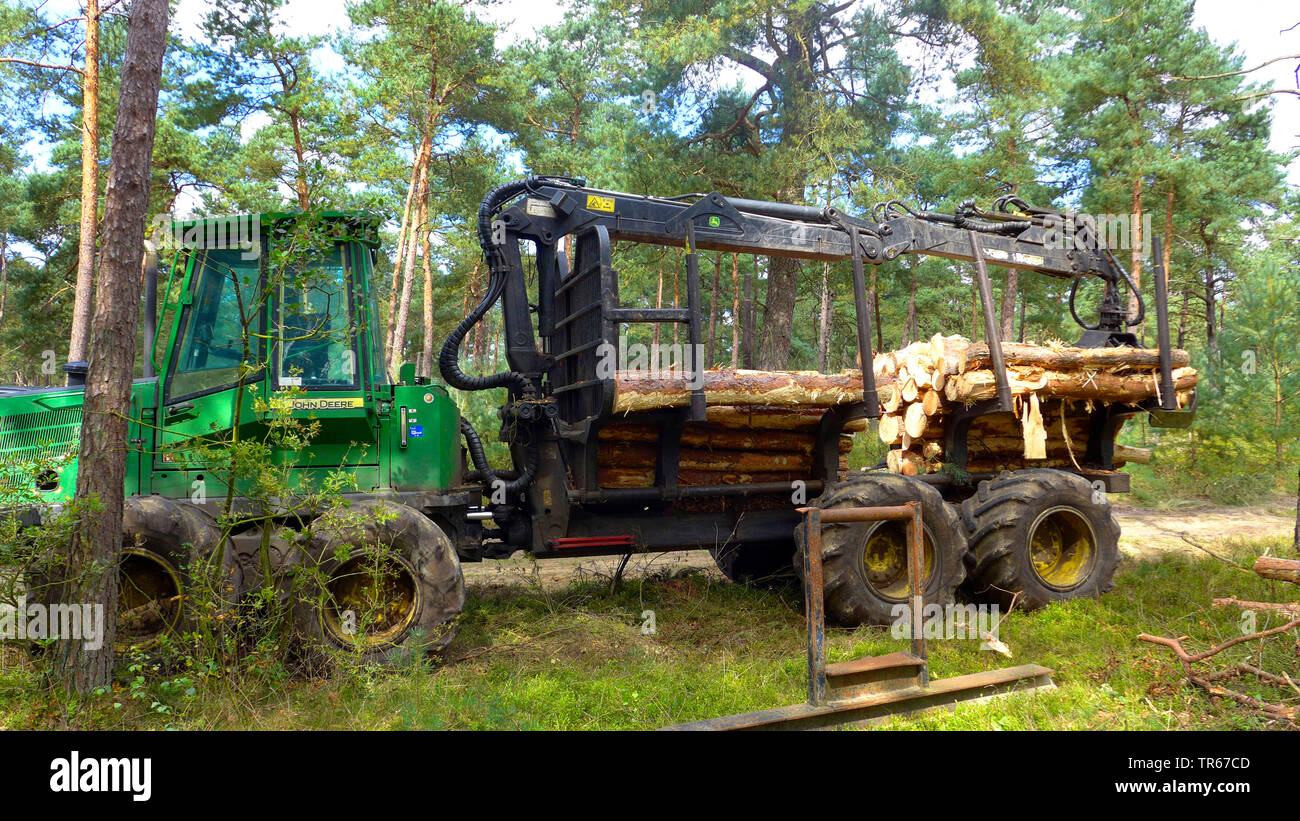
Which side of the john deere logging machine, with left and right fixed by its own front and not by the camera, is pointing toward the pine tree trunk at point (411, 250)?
right

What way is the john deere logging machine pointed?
to the viewer's left

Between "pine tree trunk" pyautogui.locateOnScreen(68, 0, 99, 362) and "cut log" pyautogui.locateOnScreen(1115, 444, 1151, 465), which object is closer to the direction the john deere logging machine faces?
the pine tree trunk

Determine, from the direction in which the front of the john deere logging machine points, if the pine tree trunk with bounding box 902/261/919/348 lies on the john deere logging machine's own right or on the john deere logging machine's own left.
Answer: on the john deere logging machine's own right

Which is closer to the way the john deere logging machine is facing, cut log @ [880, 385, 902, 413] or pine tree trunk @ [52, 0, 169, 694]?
the pine tree trunk

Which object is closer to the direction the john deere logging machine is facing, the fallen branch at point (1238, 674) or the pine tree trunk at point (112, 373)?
the pine tree trunk

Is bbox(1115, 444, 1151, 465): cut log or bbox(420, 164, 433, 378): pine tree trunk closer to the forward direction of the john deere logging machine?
the pine tree trunk

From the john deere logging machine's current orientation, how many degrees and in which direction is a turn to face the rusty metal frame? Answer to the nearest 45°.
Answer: approximately 135° to its left

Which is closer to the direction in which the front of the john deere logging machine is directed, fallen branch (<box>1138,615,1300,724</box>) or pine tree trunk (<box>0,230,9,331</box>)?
the pine tree trunk

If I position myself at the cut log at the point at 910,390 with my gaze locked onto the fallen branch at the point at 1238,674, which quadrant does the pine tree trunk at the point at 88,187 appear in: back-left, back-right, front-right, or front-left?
back-right

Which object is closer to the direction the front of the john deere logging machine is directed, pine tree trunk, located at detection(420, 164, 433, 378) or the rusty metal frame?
the pine tree trunk

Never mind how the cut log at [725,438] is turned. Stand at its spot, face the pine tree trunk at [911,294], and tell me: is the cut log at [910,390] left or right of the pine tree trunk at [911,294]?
right
